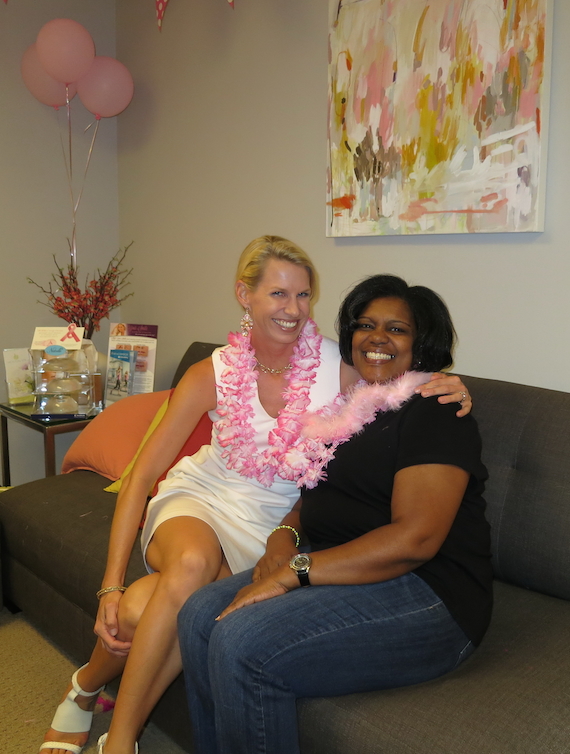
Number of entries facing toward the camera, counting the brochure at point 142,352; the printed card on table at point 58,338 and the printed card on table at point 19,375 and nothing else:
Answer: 3

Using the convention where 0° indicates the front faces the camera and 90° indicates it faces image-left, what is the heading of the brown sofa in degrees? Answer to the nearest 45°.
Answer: approximately 45°

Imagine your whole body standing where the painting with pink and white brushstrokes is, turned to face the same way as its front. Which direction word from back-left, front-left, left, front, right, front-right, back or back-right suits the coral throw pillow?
right

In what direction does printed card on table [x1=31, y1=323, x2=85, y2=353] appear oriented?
toward the camera

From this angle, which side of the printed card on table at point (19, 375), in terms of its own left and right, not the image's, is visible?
front

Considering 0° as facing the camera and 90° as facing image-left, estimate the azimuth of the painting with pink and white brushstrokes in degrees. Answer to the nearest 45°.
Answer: approximately 0°

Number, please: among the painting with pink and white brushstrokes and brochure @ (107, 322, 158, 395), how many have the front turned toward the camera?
2

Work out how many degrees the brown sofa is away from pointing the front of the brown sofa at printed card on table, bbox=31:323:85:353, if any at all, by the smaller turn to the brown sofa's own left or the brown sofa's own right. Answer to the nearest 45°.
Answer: approximately 90° to the brown sofa's own right

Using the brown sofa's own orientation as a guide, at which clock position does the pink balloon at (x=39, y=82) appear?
The pink balloon is roughly at 3 o'clock from the brown sofa.

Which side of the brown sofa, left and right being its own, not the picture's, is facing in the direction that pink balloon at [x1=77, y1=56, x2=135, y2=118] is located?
right
